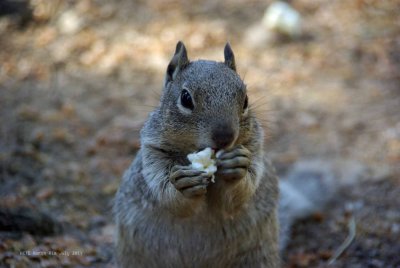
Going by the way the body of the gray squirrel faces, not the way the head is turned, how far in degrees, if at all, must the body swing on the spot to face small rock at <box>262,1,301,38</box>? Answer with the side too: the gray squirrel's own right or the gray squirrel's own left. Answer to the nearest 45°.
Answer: approximately 180°

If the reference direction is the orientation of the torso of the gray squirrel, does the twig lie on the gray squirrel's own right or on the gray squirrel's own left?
on the gray squirrel's own left

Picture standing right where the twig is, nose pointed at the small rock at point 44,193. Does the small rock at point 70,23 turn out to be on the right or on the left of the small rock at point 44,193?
right

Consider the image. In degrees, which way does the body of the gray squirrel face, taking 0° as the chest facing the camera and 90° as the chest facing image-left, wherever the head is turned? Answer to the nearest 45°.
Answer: approximately 0°

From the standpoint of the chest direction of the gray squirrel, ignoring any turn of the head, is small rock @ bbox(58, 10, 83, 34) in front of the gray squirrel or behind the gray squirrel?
behind

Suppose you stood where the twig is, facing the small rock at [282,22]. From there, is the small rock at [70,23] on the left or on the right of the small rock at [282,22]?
left
